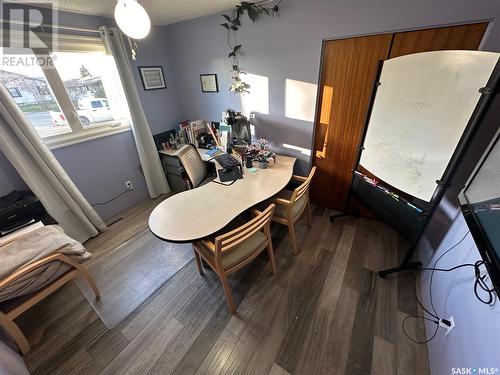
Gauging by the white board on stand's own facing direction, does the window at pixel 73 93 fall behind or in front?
in front

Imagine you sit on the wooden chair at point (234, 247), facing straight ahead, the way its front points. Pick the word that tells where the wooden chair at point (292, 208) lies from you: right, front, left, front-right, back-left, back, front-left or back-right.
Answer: right

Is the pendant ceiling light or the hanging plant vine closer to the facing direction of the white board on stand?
the pendant ceiling light

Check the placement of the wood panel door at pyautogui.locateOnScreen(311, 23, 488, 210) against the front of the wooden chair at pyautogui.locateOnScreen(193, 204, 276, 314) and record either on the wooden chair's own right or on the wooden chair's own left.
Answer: on the wooden chair's own right

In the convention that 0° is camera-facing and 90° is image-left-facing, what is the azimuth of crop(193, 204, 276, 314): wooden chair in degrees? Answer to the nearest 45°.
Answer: approximately 135°

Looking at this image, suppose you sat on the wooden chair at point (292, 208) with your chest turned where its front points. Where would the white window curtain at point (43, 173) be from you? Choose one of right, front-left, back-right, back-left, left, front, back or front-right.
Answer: front-left

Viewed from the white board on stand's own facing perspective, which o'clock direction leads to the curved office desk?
The curved office desk is roughly at 12 o'clock from the white board on stand.

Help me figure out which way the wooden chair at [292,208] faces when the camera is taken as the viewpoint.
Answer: facing away from the viewer and to the left of the viewer

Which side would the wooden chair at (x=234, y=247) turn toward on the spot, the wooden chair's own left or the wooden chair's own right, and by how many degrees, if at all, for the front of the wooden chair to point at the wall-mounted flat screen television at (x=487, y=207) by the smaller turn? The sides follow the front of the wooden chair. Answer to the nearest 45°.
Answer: approximately 135° to the wooden chair's own right

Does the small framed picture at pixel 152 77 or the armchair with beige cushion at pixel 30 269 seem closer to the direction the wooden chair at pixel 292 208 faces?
the small framed picture

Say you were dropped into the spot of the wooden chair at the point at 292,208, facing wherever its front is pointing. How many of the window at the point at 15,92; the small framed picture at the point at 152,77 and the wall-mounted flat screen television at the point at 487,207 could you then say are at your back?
1

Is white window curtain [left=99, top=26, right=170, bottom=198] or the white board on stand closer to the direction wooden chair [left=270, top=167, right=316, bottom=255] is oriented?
the white window curtain

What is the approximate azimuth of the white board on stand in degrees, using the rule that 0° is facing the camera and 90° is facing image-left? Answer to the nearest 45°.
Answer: approximately 45°

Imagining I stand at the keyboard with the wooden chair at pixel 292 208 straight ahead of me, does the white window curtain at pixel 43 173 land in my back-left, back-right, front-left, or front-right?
back-right

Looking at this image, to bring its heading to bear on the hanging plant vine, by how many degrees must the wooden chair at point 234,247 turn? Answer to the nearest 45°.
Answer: approximately 45° to its right

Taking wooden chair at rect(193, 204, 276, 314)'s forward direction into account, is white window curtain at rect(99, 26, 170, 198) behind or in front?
in front

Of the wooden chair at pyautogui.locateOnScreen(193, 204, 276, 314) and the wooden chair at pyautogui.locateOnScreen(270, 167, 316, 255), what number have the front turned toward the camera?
0

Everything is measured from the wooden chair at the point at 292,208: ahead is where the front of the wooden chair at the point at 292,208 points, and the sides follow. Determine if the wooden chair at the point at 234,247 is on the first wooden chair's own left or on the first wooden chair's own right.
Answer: on the first wooden chair's own left

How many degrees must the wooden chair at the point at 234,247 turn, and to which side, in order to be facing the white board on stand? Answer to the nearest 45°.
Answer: approximately 135° to its right
